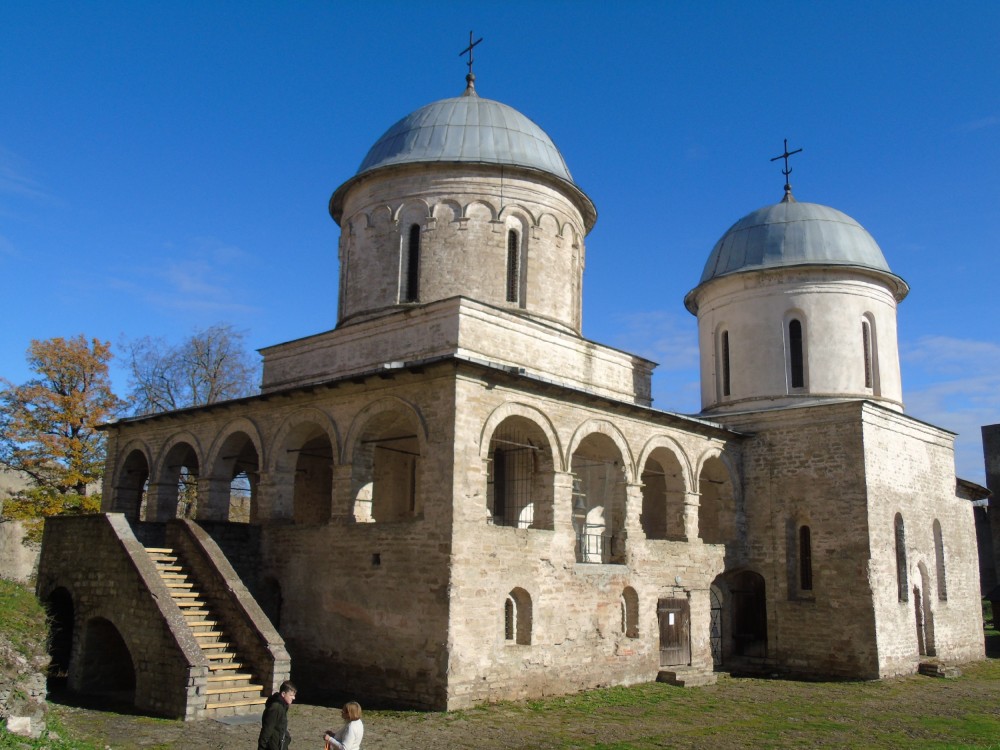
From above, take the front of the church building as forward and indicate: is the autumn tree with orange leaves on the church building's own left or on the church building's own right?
on the church building's own right

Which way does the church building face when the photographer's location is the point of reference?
facing the viewer and to the left of the viewer

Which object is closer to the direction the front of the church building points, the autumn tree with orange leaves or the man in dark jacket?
the man in dark jacket

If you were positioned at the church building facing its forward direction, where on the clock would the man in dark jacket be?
The man in dark jacket is roughly at 11 o'clock from the church building.

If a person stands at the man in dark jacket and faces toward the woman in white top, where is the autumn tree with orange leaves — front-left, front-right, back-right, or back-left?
back-left

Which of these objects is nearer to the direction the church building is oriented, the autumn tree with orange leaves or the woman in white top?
the woman in white top
